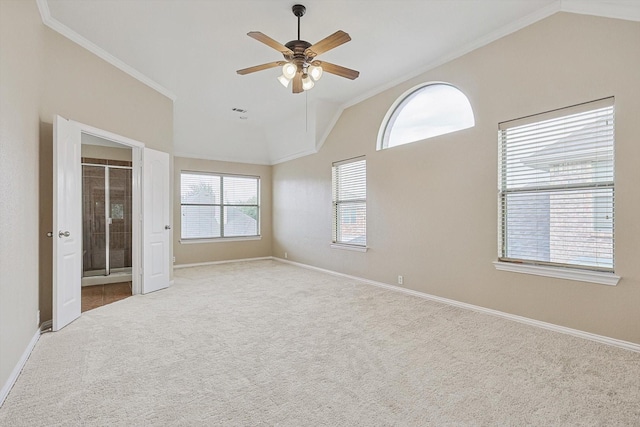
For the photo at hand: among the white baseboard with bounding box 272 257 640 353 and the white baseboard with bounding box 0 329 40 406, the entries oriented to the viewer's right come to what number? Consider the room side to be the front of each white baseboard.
1

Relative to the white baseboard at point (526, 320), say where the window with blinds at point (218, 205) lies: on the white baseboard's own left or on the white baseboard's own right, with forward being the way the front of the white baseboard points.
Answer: on the white baseboard's own right

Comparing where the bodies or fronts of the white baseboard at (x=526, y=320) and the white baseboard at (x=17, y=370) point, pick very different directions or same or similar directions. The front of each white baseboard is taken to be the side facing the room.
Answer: very different directions

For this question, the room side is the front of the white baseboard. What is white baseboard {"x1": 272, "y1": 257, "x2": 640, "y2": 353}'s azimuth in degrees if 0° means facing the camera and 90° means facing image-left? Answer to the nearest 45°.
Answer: approximately 45°

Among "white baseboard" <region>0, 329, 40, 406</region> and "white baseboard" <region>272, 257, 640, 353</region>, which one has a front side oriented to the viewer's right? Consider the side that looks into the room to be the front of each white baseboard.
"white baseboard" <region>0, 329, 40, 406</region>

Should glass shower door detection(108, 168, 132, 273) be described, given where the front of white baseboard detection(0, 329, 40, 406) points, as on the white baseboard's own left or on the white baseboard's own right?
on the white baseboard's own left

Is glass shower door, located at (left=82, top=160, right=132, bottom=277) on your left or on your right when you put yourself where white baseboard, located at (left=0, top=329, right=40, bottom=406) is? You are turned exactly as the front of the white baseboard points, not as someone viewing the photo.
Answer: on your left

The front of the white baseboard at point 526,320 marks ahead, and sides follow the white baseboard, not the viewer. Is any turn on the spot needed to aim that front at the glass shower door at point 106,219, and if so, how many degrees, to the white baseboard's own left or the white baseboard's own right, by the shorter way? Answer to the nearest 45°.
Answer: approximately 45° to the white baseboard's own right

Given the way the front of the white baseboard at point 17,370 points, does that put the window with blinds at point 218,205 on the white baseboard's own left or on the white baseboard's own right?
on the white baseboard's own left

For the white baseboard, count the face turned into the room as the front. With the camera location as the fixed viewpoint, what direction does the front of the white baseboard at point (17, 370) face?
facing to the right of the viewer

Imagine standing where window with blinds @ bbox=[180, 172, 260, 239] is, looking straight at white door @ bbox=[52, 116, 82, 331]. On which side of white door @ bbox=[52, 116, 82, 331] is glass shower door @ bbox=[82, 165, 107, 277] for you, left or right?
right
